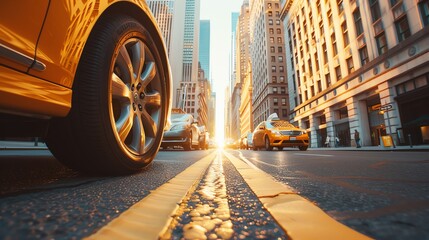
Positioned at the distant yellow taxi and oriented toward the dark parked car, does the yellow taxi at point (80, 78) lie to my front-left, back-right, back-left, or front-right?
front-left

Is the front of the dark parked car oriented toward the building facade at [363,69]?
no

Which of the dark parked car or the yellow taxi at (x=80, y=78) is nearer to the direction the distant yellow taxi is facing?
the yellow taxi

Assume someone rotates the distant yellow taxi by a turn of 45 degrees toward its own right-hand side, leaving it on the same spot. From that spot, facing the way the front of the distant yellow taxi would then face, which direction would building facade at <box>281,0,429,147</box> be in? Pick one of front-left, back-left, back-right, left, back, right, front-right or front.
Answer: back-left

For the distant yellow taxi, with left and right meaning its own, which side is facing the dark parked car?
right

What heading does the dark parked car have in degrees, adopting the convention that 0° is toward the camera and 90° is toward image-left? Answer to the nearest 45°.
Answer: approximately 45°

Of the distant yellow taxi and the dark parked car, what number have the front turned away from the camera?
0

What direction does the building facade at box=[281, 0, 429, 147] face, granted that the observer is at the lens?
facing the viewer and to the left of the viewer

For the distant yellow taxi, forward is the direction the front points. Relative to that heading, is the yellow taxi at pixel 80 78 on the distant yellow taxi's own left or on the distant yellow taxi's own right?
on the distant yellow taxi's own right

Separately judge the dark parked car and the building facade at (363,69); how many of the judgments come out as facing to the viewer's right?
0

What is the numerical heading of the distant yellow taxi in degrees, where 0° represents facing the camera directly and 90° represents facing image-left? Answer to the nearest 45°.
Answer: approximately 315°
